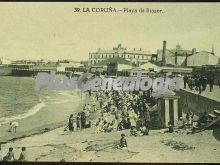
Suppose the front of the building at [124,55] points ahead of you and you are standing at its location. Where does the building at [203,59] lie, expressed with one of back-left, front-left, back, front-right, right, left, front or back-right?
left

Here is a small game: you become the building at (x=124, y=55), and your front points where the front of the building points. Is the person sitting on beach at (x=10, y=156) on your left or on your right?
on your right

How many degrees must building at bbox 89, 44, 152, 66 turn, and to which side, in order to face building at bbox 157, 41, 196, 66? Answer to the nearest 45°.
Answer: approximately 90° to its left

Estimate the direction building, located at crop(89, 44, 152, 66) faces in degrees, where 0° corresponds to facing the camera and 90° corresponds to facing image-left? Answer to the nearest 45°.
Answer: approximately 0°

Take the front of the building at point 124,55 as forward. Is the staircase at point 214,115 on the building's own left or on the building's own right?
on the building's own left
